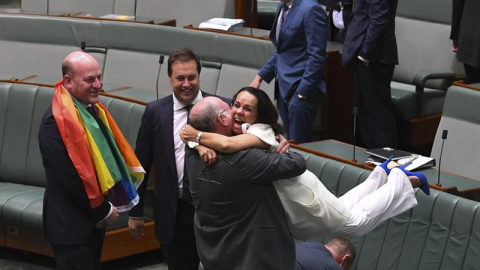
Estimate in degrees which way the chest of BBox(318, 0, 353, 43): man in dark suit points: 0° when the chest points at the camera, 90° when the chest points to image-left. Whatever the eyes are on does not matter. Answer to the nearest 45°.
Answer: approximately 0°

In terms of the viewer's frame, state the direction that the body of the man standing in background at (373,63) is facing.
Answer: to the viewer's left

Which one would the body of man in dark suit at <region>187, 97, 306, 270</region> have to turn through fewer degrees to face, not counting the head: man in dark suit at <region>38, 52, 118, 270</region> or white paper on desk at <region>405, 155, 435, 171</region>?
the white paper on desk

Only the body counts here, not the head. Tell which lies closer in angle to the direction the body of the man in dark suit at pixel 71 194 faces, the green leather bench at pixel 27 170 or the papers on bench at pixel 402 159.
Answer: the papers on bench

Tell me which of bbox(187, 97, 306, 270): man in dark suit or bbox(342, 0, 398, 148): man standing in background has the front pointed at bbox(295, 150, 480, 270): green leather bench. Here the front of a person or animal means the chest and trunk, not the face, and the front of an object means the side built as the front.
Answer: the man in dark suit

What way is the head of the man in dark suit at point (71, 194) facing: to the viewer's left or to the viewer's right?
to the viewer's right
